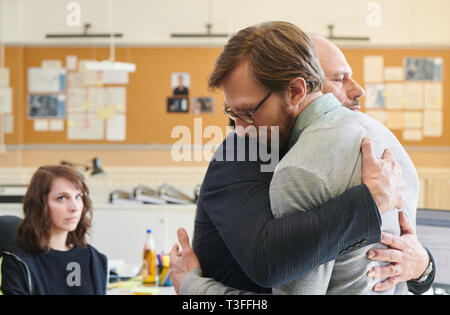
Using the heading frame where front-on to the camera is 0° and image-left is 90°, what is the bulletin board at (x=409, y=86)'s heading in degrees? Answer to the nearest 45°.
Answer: approximately 0°

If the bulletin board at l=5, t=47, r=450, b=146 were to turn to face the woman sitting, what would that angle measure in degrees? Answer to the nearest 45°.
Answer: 0° — it already faces them

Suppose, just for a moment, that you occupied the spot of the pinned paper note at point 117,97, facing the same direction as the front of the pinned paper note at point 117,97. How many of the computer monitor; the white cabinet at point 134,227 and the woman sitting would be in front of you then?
3

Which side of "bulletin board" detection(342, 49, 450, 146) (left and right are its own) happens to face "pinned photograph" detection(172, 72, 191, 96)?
right

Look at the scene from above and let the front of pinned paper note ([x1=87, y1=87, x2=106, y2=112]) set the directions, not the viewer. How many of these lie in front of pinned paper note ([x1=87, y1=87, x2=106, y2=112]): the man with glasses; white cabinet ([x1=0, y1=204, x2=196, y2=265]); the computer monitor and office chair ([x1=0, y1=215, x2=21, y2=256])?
4

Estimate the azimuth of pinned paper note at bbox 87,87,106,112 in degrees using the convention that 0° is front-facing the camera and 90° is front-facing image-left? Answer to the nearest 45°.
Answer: approximately 0°

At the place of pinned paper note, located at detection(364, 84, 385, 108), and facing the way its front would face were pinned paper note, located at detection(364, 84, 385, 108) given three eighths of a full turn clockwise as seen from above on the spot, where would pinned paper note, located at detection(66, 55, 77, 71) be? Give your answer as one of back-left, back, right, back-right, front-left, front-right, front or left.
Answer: front-left

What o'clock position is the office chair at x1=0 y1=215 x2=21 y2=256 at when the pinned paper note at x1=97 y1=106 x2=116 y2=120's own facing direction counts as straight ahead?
The office chair is roughly at 12 o'clock from the pinned paper note.
